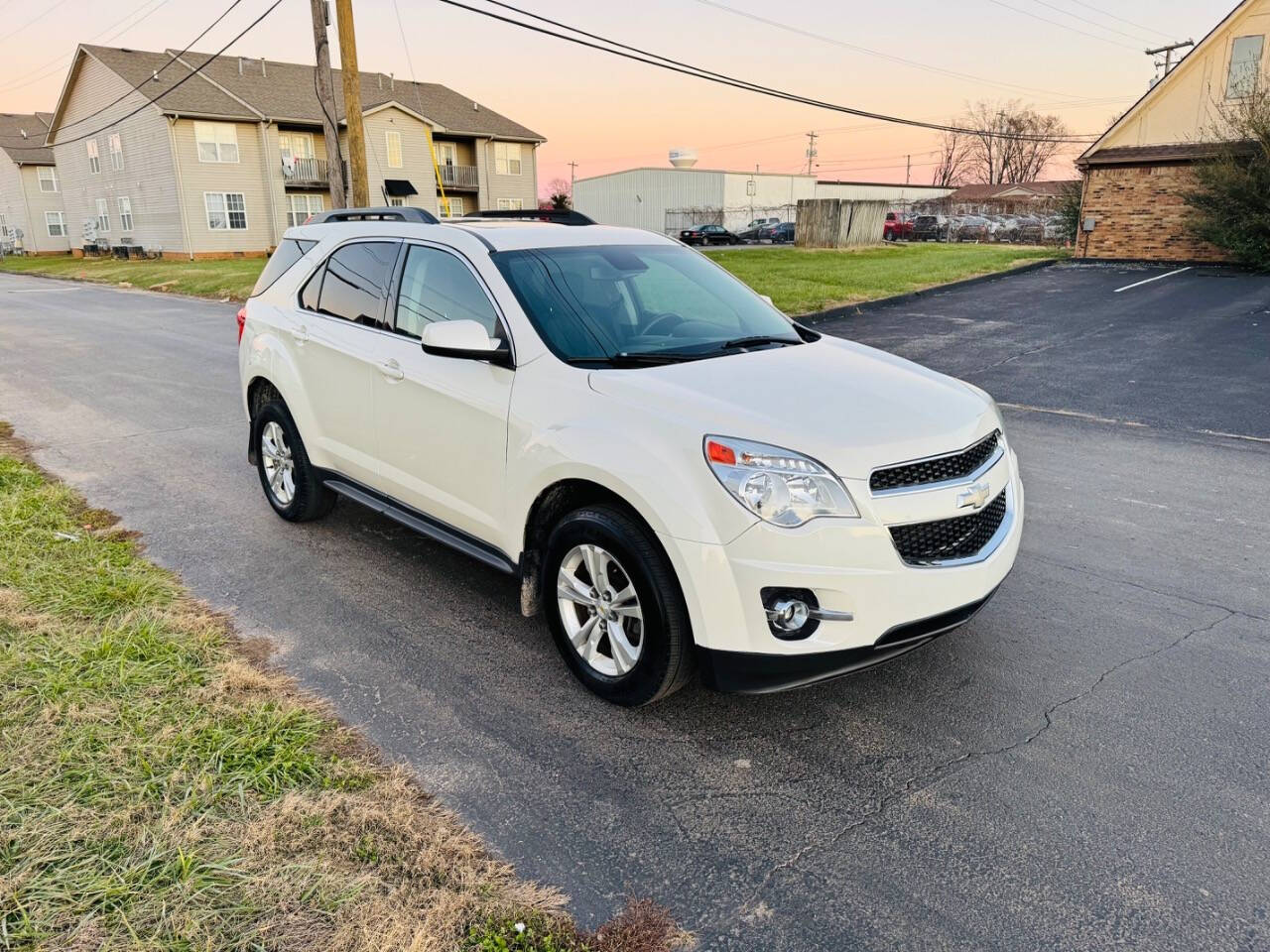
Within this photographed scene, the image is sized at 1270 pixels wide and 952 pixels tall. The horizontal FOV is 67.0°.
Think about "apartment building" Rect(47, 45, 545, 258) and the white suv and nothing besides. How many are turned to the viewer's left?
0

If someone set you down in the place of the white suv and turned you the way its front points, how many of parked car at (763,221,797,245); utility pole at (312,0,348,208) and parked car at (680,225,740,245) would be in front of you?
0

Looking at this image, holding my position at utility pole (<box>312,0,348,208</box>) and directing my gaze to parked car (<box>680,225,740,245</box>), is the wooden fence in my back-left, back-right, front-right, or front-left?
front-right

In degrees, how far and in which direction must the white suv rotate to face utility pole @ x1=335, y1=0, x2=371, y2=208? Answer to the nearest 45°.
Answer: approximately 135° to its left

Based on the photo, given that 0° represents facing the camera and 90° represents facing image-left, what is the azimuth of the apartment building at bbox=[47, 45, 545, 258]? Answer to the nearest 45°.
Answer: approximately 315°

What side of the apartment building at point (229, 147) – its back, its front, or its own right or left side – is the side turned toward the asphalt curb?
front

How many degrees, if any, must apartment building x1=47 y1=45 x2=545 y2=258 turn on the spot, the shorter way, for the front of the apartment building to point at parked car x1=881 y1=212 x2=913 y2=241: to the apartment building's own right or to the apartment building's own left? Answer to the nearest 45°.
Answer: approximately 45° to the apartment building's own left

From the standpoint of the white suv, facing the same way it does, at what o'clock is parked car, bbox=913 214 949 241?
The parked car is roughly at 8 o'clock from the white suv.

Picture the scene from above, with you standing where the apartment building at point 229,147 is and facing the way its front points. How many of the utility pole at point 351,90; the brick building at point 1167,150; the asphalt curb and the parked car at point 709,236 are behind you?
0

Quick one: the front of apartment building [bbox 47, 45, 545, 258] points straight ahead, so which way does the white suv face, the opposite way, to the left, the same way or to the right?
the same way

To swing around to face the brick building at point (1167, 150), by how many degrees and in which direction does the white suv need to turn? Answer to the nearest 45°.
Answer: approximately 90° to its left

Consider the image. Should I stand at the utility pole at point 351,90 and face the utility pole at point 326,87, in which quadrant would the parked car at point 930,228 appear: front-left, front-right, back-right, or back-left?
front-right

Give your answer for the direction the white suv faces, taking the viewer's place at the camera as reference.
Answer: facing the viewer and to the right of the viewer
